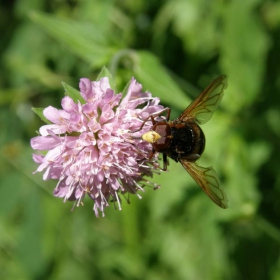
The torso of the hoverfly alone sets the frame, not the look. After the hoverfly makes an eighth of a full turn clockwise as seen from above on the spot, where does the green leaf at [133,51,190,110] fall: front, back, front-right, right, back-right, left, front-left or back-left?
front

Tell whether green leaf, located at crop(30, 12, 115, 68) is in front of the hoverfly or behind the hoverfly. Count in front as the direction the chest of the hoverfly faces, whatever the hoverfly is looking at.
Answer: in front

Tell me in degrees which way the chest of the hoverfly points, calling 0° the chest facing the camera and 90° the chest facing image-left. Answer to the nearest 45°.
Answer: approximately 90°

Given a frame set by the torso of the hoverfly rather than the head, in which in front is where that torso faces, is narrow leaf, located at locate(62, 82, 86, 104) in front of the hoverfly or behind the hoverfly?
in front
